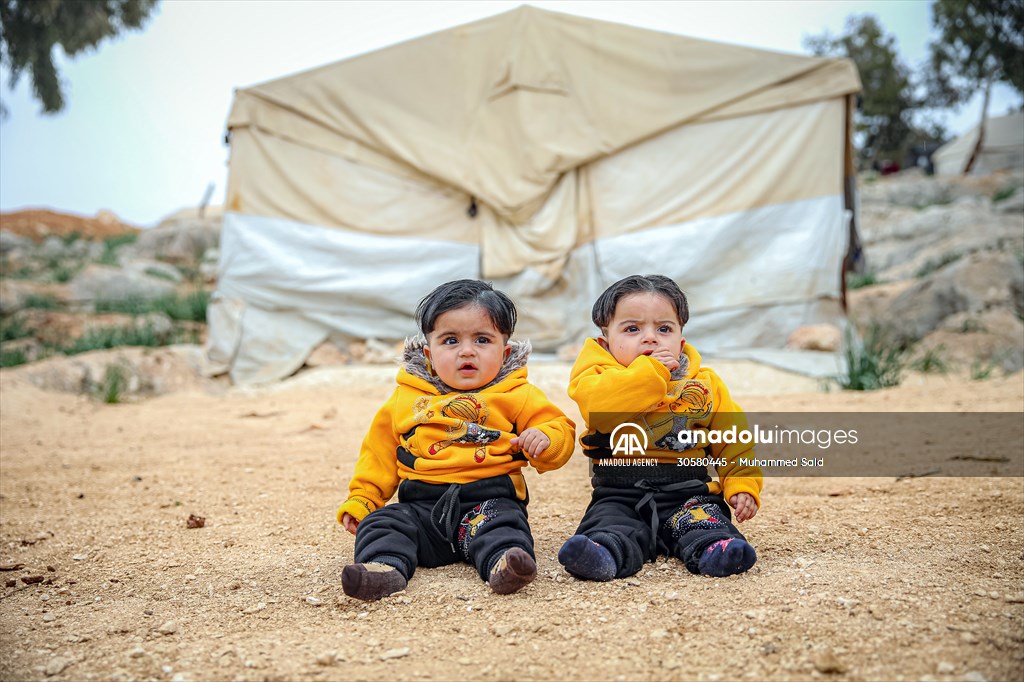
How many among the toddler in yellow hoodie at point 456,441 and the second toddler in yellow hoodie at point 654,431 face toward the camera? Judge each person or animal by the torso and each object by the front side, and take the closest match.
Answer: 2

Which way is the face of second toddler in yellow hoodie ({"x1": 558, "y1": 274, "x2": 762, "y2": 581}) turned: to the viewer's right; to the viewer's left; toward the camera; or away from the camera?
toward the camera

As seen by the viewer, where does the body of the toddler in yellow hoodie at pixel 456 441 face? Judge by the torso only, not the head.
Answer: toward the camera

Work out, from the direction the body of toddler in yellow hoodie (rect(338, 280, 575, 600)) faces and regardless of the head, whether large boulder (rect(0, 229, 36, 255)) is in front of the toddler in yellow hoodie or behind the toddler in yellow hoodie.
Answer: behind

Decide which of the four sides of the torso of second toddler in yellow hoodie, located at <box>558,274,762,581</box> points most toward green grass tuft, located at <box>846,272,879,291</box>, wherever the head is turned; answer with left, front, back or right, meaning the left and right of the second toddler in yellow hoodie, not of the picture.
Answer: back

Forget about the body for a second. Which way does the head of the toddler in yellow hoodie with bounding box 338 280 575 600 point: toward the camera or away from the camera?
toward the camera

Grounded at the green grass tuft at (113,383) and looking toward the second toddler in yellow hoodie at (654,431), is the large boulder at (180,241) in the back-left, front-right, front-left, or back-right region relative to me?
back-left

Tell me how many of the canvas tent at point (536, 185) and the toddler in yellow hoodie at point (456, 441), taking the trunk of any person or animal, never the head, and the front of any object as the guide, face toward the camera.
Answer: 2

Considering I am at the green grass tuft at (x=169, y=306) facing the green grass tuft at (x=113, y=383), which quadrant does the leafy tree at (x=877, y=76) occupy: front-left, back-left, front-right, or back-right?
back-left

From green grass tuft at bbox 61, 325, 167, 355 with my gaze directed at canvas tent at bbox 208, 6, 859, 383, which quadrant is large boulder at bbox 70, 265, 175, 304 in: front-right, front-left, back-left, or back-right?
back-left

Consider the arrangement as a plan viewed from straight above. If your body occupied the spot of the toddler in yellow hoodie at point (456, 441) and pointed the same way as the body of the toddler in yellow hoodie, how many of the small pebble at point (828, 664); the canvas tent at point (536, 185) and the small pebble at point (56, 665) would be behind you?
1

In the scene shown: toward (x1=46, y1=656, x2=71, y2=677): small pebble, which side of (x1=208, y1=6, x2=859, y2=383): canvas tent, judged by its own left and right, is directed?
front

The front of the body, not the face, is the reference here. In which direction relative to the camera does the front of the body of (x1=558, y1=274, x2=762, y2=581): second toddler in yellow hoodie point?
toward the camera

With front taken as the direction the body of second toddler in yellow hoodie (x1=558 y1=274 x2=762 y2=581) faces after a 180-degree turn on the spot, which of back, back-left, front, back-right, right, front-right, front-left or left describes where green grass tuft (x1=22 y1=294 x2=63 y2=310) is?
front-left

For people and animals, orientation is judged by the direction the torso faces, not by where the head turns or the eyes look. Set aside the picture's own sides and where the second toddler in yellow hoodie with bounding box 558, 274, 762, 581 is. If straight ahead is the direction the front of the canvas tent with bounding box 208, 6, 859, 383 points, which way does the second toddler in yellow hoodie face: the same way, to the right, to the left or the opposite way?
the same way

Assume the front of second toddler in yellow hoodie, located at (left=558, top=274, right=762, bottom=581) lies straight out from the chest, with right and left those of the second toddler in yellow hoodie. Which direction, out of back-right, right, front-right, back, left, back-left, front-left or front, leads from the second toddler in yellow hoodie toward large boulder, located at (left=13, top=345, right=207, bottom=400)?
back-right

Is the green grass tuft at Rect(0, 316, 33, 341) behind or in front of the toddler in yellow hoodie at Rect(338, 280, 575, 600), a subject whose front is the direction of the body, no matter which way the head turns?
behind

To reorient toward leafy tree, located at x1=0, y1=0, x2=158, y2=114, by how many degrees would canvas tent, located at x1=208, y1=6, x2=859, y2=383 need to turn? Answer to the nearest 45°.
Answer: approximately 135° to its right
